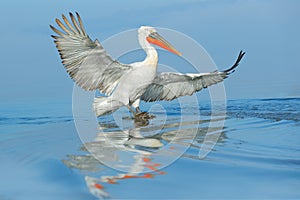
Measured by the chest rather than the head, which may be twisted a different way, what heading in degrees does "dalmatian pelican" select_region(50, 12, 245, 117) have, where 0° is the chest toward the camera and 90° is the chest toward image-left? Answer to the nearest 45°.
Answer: approximately 315°
